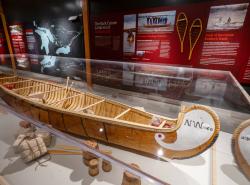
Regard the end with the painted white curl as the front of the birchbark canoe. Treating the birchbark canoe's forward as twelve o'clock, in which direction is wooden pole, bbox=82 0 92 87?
The wooden pole is roughly at 7 o'clock from the birchbark canoe.

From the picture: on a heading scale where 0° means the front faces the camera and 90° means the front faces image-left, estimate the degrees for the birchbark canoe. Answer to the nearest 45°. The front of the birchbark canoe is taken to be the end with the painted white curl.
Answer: approximately 315°

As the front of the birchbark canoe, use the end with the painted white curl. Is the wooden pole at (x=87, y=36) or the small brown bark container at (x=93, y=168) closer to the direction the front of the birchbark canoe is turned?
the small brown bark container

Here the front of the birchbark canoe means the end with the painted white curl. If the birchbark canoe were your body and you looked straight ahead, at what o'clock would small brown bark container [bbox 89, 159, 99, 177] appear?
The small brown bark container is roughly at 3 o'clock from the birchbark canoe.
